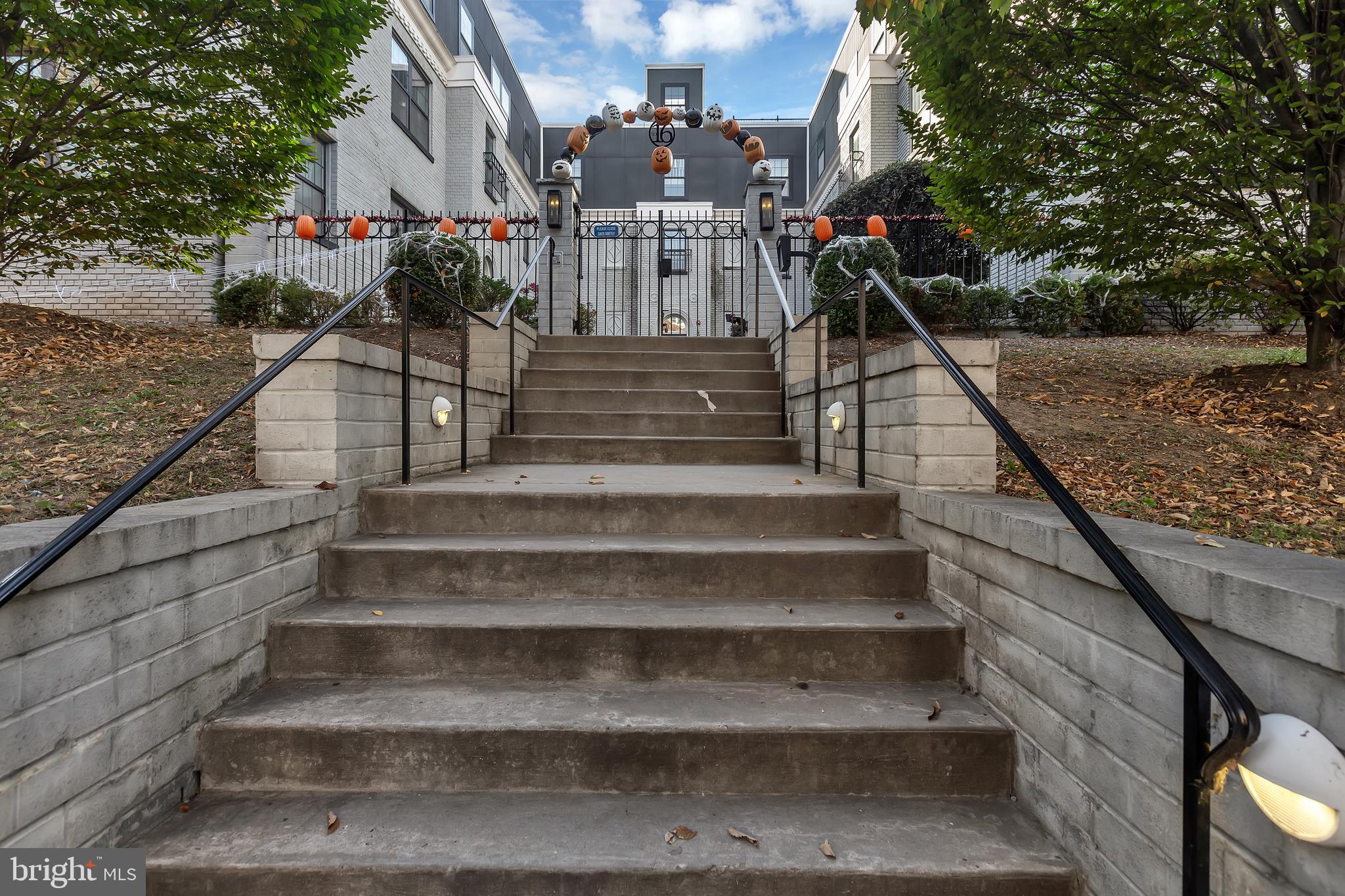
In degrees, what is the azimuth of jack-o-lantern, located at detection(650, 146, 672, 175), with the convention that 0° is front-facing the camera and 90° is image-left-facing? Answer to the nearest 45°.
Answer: approximately 0°

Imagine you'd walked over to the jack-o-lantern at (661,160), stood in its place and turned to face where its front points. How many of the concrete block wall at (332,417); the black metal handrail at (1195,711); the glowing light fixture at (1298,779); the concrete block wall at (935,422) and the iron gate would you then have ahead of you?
4

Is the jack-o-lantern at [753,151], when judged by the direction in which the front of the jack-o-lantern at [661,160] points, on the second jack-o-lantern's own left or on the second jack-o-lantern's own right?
on the second jack-o-lantern's own left

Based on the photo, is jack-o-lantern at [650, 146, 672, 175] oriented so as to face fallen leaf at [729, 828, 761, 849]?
yes

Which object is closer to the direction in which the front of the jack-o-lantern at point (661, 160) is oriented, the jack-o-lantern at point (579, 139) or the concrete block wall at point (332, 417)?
the concrete block wall
